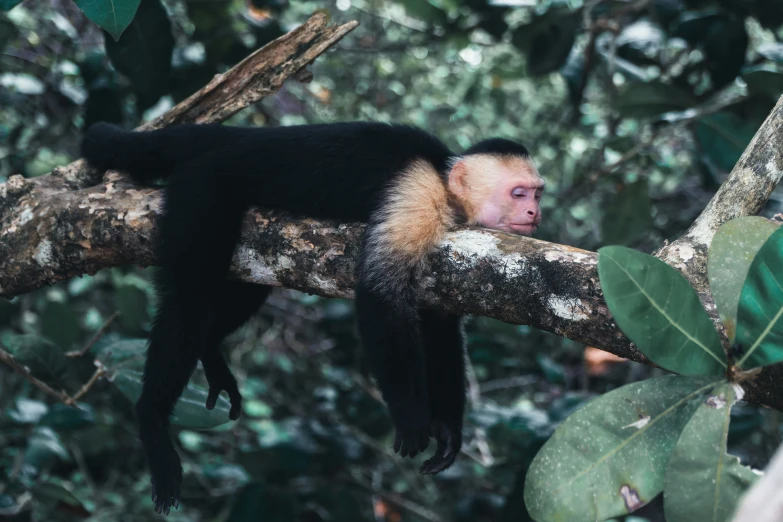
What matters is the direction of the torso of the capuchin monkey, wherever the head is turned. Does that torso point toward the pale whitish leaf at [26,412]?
no

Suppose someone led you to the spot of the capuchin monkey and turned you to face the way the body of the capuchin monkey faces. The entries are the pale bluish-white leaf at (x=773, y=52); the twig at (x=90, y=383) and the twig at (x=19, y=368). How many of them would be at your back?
2

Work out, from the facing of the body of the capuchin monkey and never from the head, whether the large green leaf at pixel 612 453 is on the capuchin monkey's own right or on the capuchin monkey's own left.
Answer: on the capuchin monkey's own right

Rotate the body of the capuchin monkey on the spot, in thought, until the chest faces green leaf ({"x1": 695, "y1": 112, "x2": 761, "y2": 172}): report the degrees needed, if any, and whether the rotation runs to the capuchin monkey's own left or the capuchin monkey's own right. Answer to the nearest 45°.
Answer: approximately 45° to the capuchin monkey's own left

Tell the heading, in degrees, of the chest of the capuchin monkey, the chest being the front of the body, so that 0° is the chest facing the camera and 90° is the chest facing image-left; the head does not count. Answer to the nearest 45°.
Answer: approximately 270°

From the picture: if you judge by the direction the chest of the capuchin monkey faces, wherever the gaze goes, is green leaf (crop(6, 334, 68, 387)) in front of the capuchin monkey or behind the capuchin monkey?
behind

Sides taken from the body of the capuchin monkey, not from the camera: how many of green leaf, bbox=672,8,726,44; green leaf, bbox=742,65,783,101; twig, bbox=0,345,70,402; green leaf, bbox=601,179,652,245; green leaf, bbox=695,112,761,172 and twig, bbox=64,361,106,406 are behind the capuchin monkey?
2

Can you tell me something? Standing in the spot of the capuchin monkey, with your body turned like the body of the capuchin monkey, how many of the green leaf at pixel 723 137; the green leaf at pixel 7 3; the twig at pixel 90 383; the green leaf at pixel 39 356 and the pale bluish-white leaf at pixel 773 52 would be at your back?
3

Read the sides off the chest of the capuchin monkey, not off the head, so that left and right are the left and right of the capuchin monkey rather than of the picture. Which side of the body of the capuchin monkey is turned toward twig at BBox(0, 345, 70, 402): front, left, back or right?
back

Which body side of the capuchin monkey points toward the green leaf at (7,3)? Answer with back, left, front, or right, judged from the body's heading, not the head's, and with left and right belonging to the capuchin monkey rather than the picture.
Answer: back

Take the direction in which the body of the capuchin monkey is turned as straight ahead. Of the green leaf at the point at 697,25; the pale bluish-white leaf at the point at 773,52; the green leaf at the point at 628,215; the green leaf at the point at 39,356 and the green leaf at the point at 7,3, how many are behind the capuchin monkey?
2
